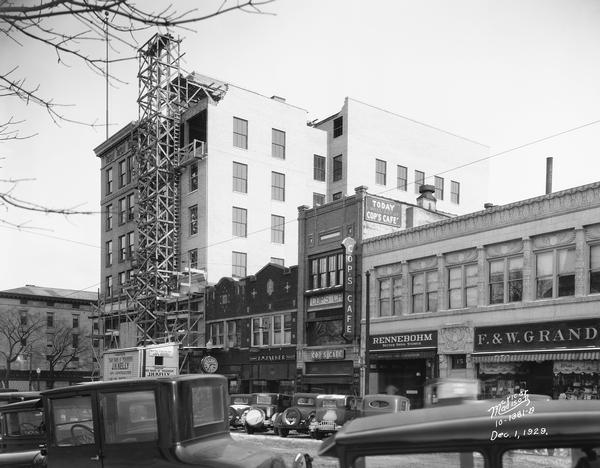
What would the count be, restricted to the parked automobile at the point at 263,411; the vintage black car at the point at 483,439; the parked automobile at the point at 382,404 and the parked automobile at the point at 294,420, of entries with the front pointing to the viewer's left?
1

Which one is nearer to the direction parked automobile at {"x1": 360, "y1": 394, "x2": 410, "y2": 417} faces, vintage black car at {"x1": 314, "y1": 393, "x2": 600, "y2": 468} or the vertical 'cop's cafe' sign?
the vertical 'cop's cafe' sign

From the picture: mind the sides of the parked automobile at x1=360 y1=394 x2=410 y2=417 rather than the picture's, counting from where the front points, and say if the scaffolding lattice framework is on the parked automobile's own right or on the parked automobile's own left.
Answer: on the parked automobile's own left

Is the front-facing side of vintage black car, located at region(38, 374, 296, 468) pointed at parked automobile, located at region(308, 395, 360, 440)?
no

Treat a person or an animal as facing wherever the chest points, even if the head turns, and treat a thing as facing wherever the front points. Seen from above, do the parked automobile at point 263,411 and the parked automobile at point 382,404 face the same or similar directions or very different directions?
same or similar directions

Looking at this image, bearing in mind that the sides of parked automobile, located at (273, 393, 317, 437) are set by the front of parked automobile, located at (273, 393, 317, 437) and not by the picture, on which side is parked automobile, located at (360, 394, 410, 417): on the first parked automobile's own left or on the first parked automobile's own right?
on the first parked automobile's own right

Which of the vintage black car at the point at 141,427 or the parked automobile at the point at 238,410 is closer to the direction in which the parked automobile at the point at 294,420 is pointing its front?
the parked automobile

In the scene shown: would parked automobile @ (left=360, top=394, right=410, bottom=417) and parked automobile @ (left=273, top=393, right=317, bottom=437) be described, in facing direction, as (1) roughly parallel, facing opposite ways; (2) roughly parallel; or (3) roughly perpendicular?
roughly parallel

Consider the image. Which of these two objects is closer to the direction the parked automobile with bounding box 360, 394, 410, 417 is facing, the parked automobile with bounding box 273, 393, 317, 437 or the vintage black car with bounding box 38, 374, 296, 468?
the parked automobile

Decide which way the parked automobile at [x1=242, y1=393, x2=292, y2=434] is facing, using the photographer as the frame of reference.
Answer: facing away from the viewer and to the right of the viewer

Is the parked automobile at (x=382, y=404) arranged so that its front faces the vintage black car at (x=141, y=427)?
no

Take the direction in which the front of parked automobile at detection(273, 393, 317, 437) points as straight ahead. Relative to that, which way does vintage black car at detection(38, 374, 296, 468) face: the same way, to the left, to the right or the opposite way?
to the left
